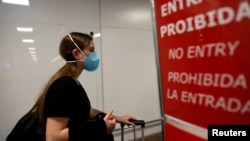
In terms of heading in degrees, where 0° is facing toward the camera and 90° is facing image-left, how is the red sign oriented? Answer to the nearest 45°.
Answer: approximately 45°

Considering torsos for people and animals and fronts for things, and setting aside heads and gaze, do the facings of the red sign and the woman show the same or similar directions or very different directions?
very different directions

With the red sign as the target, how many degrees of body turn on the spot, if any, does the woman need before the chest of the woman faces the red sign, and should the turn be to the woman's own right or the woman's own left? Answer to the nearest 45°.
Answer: approximately 45° to the woman's own right

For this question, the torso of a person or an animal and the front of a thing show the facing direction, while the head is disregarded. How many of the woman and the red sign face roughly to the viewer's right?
1

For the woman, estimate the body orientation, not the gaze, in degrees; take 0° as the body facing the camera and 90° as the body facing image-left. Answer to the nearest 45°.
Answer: approximately 270°

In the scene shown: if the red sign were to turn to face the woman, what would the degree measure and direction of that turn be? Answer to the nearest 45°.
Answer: approximately 90° to its right

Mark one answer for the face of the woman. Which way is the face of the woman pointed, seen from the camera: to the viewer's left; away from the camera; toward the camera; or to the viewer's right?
to the viewer's right
